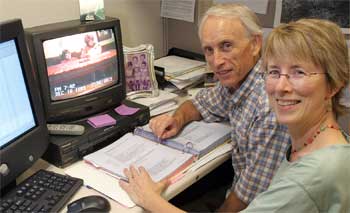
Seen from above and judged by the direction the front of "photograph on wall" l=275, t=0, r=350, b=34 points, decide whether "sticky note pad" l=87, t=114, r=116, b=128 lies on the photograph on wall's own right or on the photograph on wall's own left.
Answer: on the photograph on wall's own right

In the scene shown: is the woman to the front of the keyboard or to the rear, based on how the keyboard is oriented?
to the front

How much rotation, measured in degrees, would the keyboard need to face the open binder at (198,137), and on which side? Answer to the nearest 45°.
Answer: approximately 45° to its left

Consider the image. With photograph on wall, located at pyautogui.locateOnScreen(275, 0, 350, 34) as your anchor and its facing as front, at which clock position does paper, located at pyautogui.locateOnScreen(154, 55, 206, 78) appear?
The paper is roughly at 3 o'clock from the photograph on wall.

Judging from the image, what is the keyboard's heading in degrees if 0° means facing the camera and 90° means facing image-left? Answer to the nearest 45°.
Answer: approximately 315°

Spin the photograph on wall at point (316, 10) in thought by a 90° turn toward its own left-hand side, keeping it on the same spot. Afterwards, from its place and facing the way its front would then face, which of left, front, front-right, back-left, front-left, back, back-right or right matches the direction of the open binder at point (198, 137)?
back-right

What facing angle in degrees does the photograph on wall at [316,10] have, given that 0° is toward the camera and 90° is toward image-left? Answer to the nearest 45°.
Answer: approximately 0°

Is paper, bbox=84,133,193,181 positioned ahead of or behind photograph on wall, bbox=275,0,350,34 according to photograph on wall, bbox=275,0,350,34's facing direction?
ahead

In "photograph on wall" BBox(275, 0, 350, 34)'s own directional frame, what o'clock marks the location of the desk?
The desk is roughly at 1 o'clock from the photograph on wall.

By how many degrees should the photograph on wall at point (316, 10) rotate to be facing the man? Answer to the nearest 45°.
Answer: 0° — it already faces them

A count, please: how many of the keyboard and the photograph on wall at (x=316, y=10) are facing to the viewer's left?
0

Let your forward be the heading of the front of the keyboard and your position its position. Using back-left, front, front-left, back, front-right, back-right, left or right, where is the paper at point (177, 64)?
left
